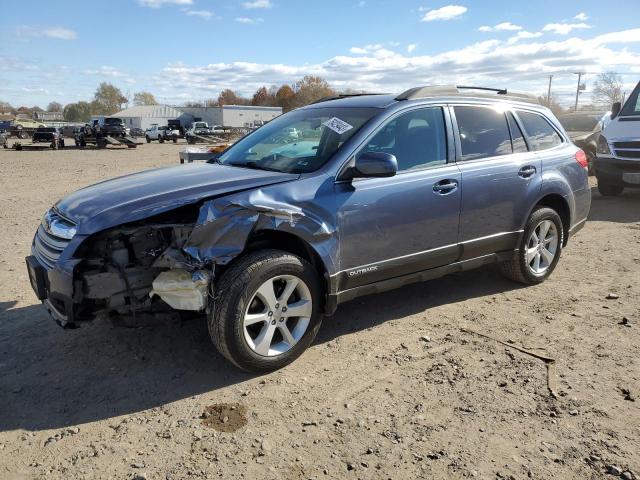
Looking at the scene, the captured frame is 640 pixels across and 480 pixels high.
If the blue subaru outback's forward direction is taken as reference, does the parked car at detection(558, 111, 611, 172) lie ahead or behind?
behind

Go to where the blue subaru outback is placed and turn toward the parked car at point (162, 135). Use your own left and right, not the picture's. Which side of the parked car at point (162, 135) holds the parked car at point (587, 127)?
right

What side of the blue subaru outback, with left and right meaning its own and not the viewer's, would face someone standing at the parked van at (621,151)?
back

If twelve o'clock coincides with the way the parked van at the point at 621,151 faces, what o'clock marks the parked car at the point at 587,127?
the parked car at the point at 587,127 is roughly at 4 o'clock from the parked van at the point at 621,151.

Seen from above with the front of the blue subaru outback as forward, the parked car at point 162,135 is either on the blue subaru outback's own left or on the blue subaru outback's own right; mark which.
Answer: on the blue subaru outback's own right

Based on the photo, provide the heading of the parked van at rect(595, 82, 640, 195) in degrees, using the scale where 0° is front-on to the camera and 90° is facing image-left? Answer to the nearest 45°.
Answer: approximately 45°

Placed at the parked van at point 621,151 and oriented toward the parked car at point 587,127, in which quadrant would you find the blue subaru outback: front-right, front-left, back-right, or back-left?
back-left

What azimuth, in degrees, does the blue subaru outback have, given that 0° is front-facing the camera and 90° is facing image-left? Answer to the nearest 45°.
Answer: approximately 45°

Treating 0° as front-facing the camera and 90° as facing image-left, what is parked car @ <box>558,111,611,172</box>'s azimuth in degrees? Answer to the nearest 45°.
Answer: approximately 45°
